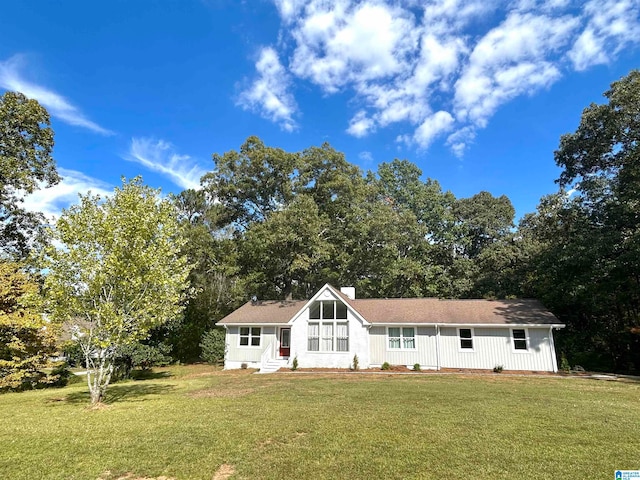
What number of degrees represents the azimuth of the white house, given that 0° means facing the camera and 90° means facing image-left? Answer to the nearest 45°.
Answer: approximately 0°

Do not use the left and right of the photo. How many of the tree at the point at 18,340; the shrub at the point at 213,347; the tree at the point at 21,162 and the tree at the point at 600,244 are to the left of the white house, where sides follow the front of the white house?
1

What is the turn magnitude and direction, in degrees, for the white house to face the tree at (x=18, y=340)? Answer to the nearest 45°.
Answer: approximately 45° to its right

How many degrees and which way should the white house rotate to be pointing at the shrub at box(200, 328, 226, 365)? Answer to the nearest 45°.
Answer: approximately 90° to its right

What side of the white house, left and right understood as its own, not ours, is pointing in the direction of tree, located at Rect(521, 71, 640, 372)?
left

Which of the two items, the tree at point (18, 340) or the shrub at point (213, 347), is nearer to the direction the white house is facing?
the tree

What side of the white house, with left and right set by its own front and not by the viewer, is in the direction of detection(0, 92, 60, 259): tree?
right

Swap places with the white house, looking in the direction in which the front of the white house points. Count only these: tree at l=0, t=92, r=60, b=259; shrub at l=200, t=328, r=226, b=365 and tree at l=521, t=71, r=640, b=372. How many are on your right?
2

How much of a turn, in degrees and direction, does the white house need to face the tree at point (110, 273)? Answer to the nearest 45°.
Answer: approximately 45° to its right
